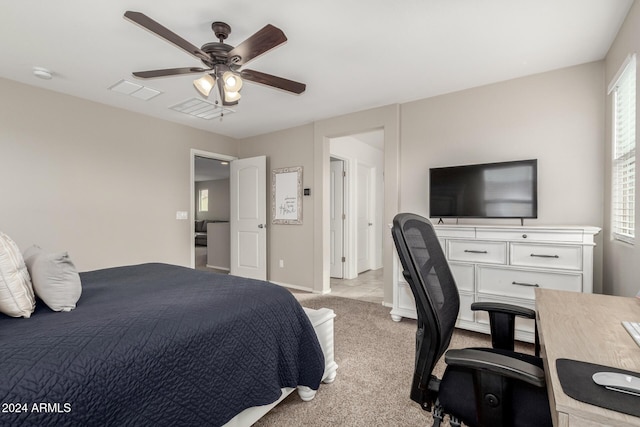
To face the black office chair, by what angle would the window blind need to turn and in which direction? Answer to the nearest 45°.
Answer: approximately 90° to its left

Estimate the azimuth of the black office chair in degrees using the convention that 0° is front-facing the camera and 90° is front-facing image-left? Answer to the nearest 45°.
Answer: approximately 270°

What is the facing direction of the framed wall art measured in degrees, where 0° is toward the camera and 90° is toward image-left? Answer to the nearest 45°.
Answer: approximately 45°

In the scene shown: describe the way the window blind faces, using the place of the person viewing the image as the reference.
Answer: facing to the left of the viewer

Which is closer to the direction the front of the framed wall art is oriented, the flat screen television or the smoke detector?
the smoke detector

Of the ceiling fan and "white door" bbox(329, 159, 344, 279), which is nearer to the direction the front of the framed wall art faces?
the ceiling fan

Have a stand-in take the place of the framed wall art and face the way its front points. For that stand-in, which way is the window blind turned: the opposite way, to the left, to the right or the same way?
to the right

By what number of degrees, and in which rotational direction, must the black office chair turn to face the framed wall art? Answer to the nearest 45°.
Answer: approximately 135° to its left

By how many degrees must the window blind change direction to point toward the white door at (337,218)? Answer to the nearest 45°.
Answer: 0° — it already faces it

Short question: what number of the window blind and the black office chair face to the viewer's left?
1
